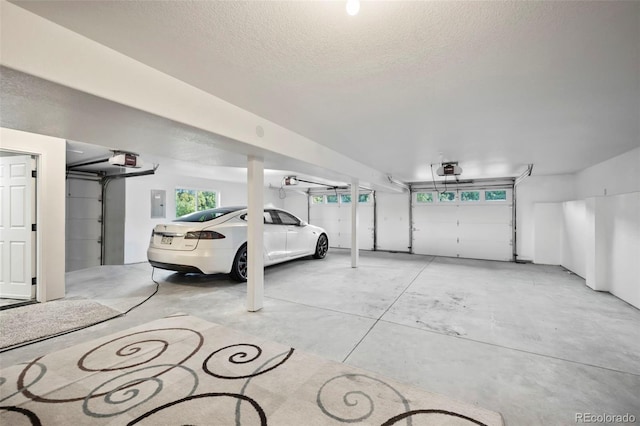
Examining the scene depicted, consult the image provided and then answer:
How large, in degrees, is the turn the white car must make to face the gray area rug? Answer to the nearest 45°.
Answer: approximately 180°

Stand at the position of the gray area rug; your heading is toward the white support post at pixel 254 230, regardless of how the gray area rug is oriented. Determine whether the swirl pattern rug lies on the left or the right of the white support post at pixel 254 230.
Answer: right

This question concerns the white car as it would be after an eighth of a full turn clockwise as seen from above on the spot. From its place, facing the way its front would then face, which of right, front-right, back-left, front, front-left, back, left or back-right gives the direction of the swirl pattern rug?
right

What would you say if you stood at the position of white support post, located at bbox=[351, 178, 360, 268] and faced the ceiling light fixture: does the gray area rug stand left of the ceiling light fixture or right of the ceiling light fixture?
right

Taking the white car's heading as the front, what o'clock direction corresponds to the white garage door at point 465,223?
The white garage door is roughly at 1 o'clock from the white car.

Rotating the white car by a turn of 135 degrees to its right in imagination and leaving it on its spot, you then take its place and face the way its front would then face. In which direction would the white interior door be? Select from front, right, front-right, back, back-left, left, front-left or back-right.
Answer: right

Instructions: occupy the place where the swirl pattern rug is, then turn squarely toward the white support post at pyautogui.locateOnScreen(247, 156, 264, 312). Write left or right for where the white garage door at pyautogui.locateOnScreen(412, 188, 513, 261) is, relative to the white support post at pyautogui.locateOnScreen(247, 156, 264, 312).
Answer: right

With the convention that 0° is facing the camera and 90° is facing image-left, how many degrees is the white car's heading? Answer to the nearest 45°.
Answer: approximately 225°

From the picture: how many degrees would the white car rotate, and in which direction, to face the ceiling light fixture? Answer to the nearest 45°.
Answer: approximately 135° to its right

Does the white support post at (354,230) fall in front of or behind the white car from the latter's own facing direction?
in front

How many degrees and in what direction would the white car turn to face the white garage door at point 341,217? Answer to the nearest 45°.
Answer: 0° — it already faces it

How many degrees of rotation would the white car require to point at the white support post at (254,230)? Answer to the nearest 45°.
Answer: approximately 90° to its right
